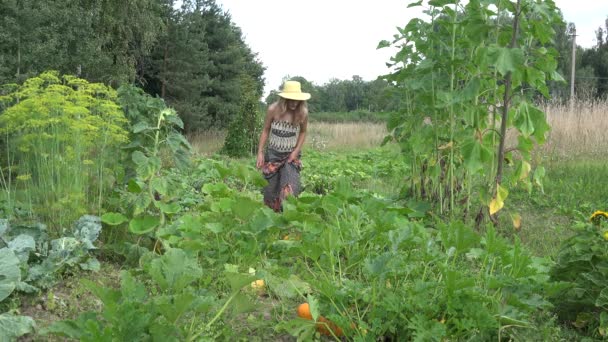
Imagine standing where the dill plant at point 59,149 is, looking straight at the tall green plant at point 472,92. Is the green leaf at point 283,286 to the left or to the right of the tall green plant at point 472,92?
right

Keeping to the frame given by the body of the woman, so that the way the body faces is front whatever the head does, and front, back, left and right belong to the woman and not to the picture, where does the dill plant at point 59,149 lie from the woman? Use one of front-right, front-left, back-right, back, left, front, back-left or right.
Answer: front-right

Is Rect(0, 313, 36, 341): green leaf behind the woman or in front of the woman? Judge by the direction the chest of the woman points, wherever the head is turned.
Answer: in front

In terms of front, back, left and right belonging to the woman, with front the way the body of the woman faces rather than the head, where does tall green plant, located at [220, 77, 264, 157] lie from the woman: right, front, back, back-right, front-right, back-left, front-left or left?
back

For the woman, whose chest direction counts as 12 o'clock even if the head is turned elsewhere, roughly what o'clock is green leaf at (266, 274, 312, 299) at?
The green leaf is roughly at 12 o'clock from the woman.

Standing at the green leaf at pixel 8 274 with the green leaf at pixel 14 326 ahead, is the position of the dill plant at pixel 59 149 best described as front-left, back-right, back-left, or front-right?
back-left

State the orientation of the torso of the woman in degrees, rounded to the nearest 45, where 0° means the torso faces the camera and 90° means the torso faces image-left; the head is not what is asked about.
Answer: approximately 0°

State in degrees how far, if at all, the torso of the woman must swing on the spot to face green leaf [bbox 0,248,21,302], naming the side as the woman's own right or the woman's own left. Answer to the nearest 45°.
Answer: approximately 45° to the woman's own right
